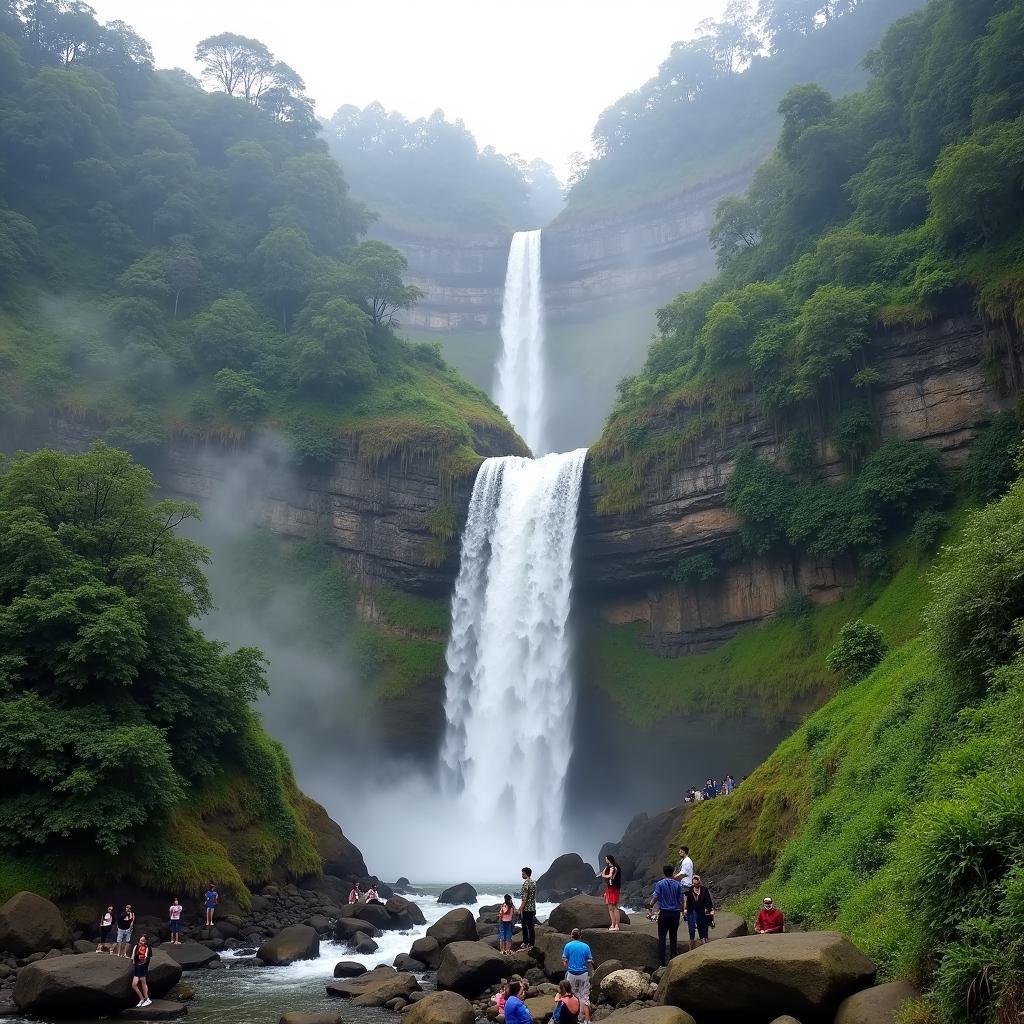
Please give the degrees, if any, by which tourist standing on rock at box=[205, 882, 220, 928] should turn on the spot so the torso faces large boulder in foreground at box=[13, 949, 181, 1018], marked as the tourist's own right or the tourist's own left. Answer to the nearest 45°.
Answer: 0° — they already face it

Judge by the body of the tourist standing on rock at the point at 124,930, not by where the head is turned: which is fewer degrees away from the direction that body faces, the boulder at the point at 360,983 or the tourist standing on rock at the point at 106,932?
the boulder

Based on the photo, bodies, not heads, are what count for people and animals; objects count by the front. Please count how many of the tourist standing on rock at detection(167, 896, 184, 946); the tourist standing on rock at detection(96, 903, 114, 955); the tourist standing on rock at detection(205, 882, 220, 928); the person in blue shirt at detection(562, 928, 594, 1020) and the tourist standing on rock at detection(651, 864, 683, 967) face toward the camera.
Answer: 3

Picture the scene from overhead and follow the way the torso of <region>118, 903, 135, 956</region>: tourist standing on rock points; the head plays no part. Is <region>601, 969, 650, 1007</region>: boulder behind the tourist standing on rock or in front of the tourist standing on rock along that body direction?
in front

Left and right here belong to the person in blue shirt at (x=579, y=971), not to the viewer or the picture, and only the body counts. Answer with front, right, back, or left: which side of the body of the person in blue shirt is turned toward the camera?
back

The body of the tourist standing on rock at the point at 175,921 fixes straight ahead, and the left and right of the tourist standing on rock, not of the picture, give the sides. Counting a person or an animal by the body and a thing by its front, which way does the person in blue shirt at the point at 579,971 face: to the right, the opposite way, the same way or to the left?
the opposite way

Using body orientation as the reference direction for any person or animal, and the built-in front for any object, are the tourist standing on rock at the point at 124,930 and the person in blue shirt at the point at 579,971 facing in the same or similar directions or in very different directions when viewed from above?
very different directions

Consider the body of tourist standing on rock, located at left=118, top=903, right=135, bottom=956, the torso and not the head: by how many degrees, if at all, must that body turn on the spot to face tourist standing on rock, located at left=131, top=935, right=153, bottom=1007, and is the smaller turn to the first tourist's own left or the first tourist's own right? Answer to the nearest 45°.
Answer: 0° — they already face them

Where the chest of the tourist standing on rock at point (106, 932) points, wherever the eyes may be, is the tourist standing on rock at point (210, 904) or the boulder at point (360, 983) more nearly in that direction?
the boulder

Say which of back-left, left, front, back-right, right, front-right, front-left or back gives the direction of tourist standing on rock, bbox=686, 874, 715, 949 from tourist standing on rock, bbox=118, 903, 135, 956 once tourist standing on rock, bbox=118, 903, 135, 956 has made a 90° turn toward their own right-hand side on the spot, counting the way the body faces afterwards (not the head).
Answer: back-left

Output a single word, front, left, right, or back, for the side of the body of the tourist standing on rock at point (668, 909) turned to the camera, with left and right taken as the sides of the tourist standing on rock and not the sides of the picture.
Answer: back

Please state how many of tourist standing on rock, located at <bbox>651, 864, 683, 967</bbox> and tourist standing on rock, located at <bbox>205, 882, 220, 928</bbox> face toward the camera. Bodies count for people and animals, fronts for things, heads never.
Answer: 1
